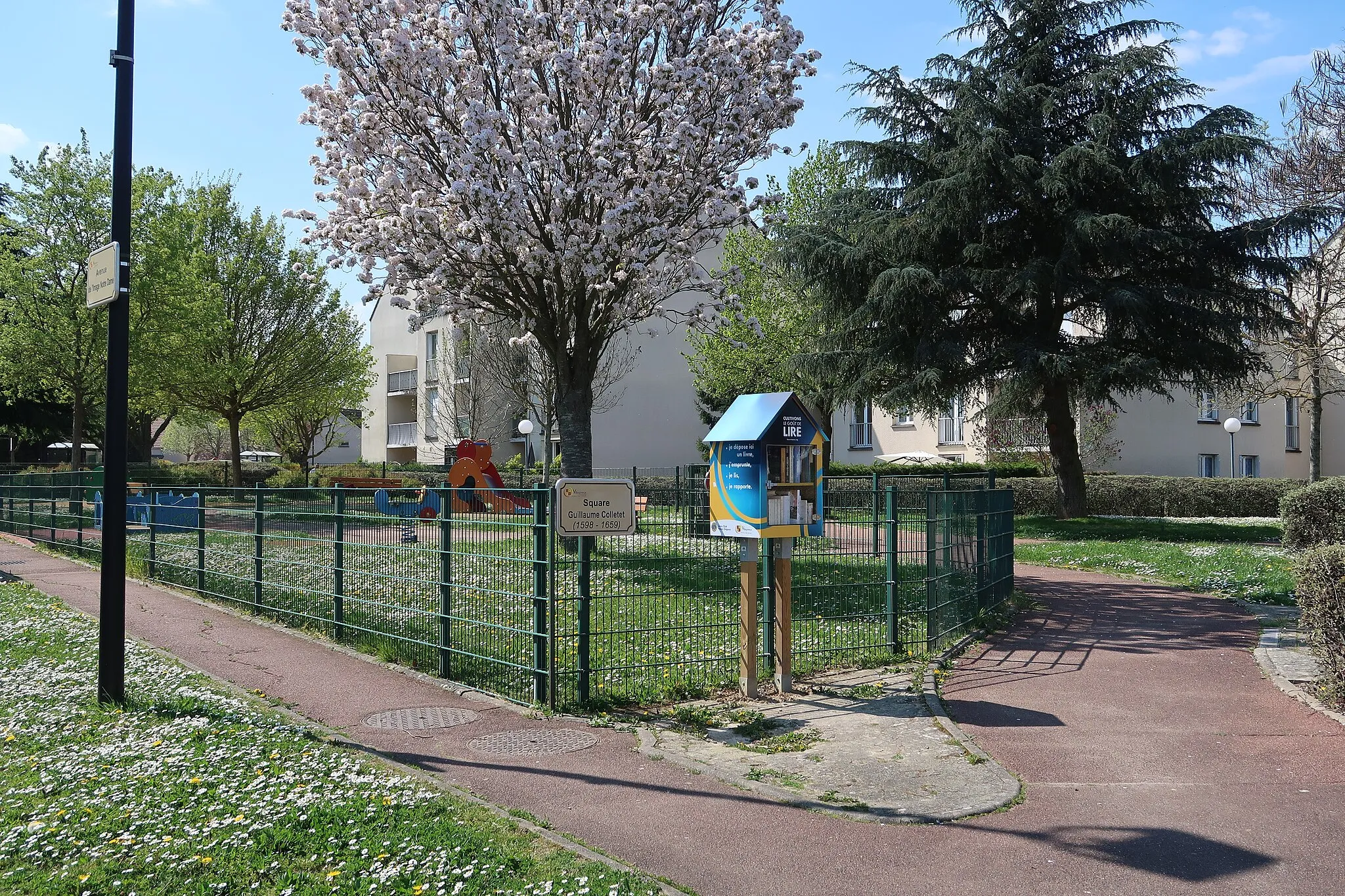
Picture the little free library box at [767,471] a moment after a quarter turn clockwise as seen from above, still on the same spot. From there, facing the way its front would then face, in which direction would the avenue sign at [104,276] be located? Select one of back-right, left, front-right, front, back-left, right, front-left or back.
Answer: front-right

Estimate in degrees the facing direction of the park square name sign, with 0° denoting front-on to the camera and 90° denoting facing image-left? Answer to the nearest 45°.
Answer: approximately 0°

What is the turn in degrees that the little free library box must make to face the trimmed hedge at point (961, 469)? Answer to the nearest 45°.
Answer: approximately 135° to its left

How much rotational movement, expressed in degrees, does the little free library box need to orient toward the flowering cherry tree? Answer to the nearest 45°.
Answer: approximately 180°

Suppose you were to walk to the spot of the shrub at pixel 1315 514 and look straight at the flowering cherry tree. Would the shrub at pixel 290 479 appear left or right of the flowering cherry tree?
right

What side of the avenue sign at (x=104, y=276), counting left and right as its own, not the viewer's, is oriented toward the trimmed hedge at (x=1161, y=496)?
back

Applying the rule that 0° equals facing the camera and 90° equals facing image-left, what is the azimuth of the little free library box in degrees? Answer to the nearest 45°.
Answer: approximately 315°

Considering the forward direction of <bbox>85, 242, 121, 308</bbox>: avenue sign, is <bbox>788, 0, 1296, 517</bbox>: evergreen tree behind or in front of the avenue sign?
behind

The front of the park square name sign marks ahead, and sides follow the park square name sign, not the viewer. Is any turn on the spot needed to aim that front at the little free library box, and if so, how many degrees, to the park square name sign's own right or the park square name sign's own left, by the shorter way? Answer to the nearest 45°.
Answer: approximately 90° to the park square name sign's own left

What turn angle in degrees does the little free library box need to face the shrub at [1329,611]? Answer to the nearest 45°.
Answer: approximately 45° to its left
